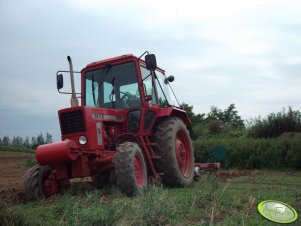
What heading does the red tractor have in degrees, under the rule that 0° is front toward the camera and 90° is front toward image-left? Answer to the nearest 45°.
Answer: approximately 45°

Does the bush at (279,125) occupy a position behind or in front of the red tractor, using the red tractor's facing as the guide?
behind

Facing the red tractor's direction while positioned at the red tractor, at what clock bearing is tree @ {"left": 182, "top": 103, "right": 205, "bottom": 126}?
The tree is roughly at 5 o'clock from the red tractor.

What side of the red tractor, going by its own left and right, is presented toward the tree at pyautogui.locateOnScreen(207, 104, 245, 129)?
back

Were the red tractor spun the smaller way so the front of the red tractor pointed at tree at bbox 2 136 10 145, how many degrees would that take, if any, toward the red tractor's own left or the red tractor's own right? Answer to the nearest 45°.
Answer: approximately 135° to the red tractor's own right

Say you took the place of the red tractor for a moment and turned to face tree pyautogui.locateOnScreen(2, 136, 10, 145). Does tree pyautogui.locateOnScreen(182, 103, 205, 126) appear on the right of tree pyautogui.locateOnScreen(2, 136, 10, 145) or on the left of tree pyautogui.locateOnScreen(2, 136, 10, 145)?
right

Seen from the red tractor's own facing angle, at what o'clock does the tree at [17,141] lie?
The tree is roughly at 4 o'clock from the red tractor.

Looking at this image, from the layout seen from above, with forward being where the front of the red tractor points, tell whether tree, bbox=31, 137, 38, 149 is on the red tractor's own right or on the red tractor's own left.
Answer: on the red tractor's own right

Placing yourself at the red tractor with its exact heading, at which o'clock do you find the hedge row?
The hedge row is roughly at 6 o'clock from the red tractor.

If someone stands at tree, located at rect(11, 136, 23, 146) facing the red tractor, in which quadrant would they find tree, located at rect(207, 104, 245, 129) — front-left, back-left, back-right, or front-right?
front-left
